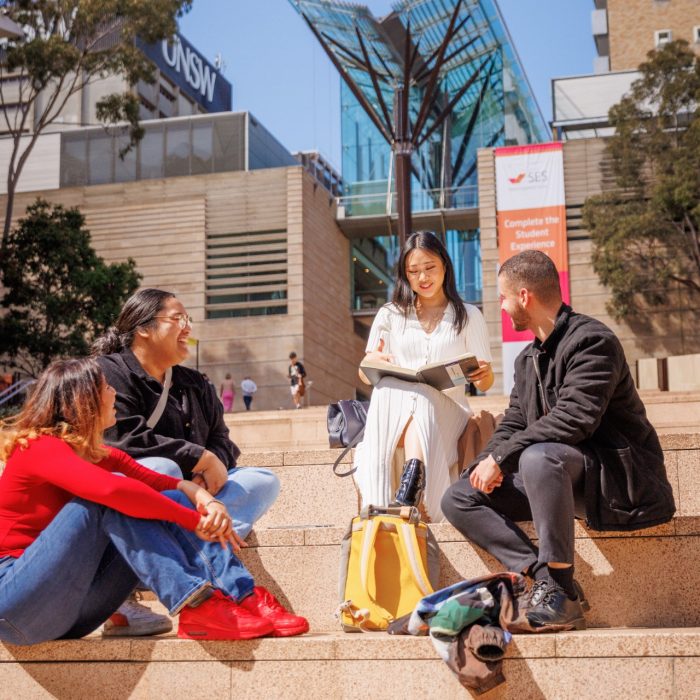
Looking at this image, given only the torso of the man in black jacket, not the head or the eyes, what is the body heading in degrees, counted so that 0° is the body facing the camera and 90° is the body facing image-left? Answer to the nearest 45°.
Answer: approximately 45°

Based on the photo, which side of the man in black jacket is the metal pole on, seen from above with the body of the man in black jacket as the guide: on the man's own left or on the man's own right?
on the man's own right

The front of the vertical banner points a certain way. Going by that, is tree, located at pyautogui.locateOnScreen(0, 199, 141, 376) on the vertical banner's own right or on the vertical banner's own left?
on the vertical banner's own right

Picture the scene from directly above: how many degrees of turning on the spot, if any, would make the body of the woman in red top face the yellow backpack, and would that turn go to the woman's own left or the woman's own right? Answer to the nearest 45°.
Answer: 0° — they already face it

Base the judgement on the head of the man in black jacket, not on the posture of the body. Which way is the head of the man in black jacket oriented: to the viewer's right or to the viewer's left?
to the viewer's left

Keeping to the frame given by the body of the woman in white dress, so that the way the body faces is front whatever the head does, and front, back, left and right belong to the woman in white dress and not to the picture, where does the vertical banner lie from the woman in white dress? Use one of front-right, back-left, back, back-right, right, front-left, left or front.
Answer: back

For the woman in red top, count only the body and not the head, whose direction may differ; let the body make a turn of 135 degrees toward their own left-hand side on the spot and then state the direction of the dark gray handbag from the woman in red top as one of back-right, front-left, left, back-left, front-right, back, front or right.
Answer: right

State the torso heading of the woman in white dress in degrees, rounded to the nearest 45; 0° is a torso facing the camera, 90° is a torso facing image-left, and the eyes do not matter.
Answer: approximately 0°

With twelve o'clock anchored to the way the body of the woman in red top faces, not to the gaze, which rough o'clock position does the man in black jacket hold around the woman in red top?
The man in black jacket is roughly at 12 o'clock from the woman in red top.

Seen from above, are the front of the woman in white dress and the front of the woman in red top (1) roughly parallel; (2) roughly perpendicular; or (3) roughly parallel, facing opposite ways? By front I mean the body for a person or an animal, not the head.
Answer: roughly perpendicular

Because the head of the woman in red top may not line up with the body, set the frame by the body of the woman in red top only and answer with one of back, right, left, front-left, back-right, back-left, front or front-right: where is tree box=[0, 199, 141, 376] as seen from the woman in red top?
left

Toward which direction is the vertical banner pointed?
toward the camera
